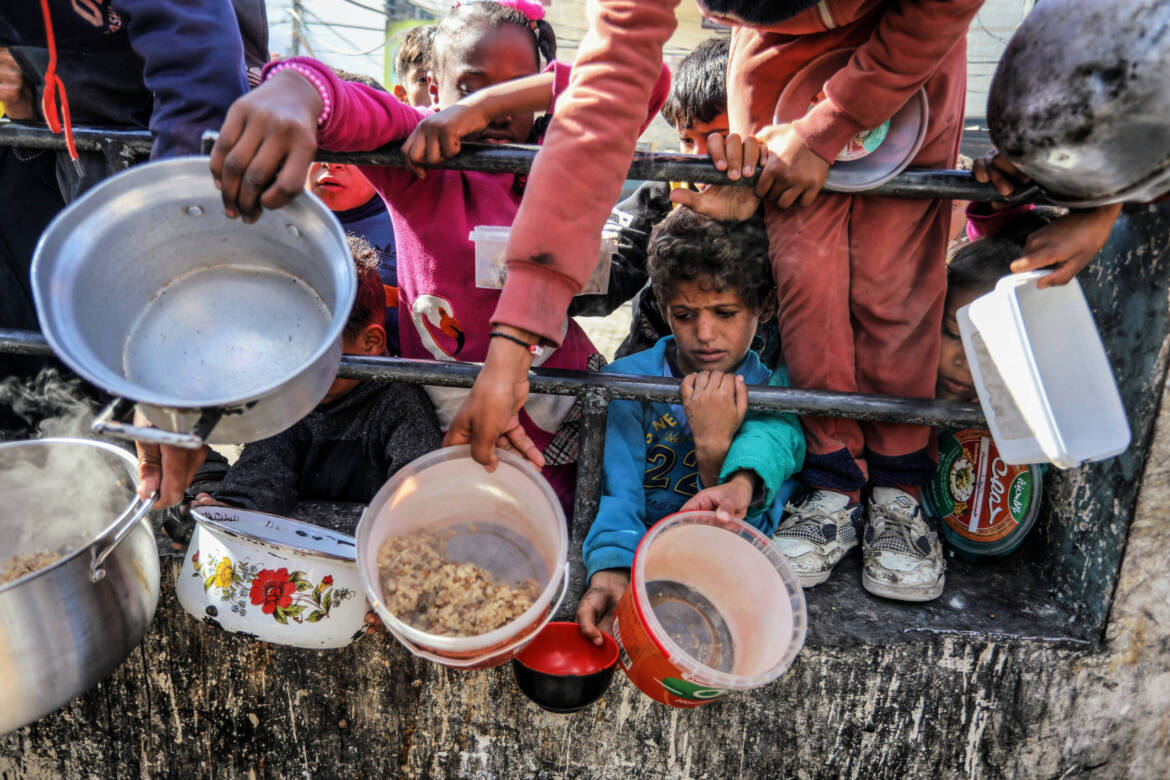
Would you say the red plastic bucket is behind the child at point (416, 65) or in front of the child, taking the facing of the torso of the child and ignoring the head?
in front

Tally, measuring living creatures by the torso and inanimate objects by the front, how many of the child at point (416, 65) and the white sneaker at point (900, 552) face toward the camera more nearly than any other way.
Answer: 2

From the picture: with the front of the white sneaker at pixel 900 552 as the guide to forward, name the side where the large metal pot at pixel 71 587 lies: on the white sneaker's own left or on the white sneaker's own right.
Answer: on the white sneaker's own right

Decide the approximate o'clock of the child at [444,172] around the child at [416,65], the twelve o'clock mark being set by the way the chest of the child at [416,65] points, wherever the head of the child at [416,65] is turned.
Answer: the child at [444,172] is roughly at 12 o'clock from the child at [416,65].

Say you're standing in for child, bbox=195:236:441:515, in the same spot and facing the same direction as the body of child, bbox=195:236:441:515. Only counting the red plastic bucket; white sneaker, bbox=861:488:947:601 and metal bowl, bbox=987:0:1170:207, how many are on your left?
3

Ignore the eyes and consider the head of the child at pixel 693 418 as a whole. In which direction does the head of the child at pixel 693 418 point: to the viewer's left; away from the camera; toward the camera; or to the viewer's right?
toward the camera

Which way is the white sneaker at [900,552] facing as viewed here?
toward the camera

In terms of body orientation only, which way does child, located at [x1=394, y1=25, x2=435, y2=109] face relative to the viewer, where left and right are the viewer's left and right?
facing the viewer

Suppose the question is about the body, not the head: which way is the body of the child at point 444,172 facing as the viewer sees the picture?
toward the camera

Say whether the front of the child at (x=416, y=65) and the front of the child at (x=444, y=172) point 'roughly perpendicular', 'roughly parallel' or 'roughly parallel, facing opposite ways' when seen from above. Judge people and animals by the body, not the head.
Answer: roughly parallel

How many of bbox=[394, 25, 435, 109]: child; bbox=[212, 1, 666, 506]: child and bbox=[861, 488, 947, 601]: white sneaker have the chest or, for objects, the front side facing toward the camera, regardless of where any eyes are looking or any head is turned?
3

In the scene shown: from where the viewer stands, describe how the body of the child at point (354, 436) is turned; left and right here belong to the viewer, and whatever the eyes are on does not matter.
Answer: facing the viewer and to the left of the viewer
